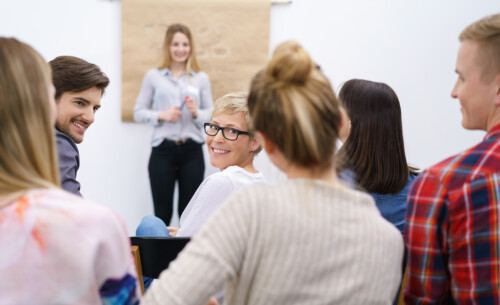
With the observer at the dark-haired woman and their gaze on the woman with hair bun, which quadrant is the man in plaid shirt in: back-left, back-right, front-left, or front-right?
front-left

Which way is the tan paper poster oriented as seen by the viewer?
toward the camera

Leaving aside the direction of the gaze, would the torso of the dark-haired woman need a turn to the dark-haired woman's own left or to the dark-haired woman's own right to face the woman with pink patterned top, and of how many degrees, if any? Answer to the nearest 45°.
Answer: approximately 90° to the dark-haired woman's own left

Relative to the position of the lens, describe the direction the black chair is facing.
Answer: facing away from the viewer

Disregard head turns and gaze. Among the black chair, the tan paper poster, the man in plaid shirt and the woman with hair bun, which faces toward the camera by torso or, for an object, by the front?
the tan paper poster

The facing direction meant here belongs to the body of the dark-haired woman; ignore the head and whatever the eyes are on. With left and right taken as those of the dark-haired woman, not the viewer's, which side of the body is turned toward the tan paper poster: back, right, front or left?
front

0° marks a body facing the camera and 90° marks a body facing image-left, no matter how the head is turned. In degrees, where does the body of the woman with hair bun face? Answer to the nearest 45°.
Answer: approximately 180°

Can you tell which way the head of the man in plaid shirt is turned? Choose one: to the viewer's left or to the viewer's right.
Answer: to the viewer's left

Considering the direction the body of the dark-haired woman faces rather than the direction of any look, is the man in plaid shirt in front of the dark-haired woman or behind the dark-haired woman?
behind

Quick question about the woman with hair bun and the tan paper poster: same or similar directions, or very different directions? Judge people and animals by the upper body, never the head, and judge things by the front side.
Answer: very different directions

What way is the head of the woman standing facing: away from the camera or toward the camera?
toward the camera

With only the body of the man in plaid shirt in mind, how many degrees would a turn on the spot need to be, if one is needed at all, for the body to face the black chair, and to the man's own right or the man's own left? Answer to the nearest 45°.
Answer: approximately 45° to the man's own left

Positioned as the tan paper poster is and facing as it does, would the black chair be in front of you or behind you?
in front

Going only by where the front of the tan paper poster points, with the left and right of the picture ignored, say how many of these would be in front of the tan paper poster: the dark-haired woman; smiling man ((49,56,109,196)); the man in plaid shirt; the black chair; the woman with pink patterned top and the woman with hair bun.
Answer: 6
